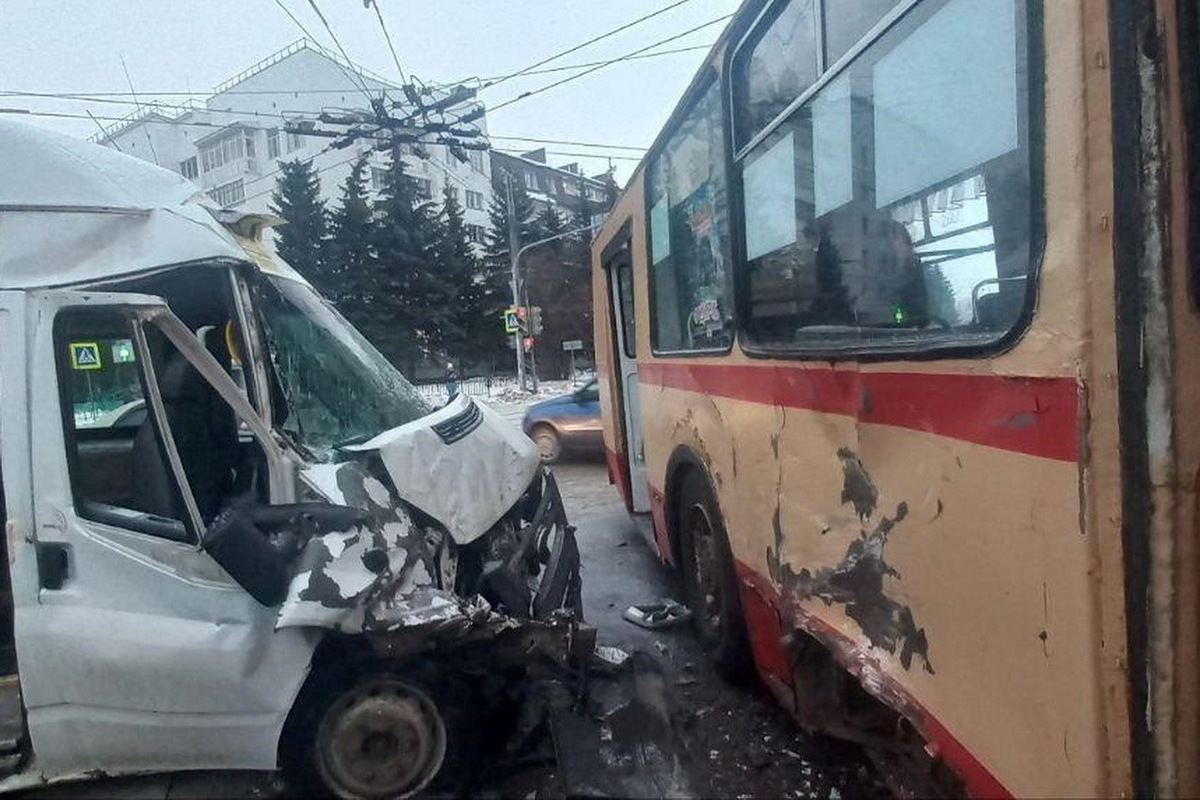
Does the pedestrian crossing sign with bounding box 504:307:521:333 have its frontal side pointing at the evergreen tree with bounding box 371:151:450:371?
no

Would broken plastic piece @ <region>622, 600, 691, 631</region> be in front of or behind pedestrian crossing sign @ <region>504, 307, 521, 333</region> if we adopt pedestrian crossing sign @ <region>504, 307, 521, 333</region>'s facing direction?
in front

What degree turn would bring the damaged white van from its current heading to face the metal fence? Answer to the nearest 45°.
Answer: approximately 90° to its left

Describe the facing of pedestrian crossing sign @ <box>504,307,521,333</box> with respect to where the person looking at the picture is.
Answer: facing the viewer

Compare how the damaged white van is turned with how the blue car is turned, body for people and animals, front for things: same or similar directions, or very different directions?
very different directions

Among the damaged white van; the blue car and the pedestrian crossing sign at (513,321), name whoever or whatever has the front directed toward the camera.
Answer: the pedestrian crossing sign

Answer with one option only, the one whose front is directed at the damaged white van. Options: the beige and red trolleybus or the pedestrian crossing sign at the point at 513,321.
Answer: the pedestrian crossing sign

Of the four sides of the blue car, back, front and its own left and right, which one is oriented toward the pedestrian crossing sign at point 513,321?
right

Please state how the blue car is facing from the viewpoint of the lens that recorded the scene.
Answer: facing to the left of the viewer

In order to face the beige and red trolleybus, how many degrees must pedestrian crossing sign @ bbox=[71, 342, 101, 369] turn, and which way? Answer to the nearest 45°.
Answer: approximately 45° to its left

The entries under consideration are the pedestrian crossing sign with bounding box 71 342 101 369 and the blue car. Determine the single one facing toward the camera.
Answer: the pedestrian crossing sign

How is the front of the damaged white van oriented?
to the viewer's right

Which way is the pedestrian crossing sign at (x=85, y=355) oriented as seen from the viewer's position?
toward the camera
